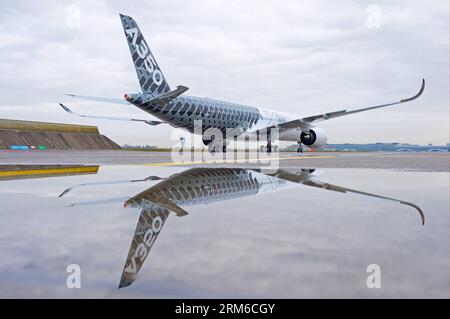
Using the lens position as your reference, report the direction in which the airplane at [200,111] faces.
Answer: facing away from the viewer and to the right of the viewer
